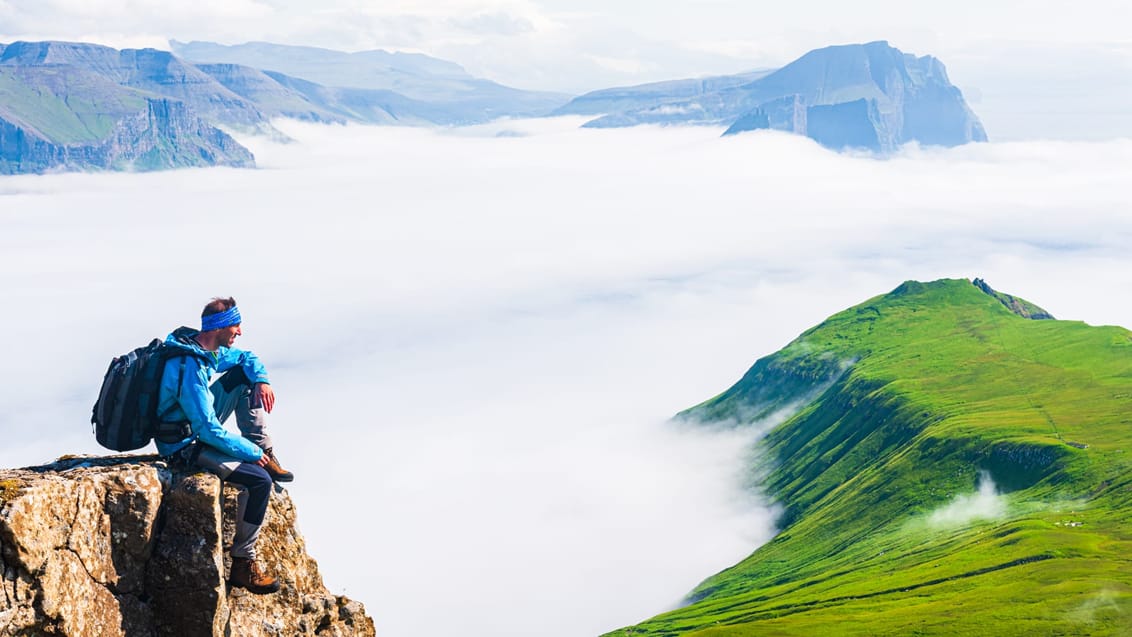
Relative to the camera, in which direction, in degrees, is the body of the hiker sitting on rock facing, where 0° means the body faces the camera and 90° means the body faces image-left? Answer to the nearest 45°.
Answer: approximately 270°
